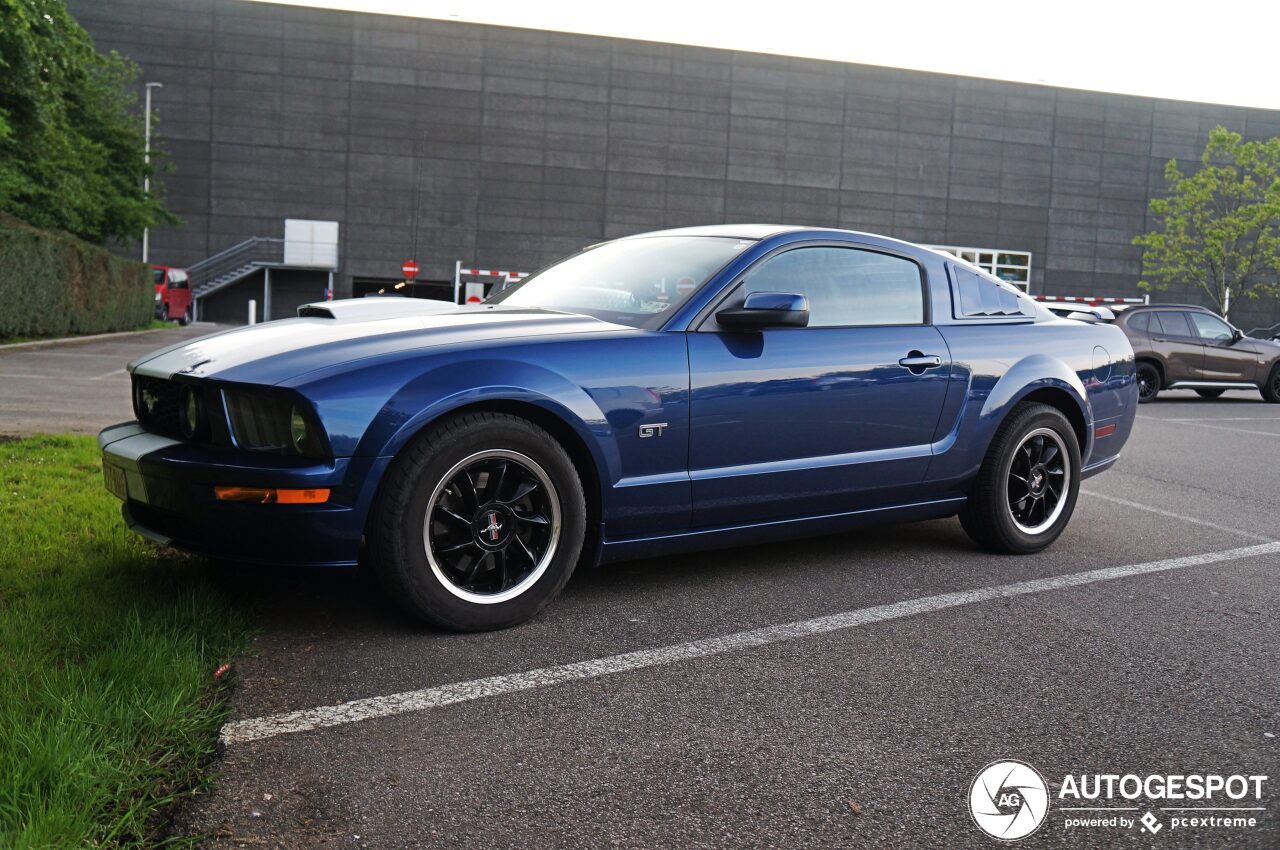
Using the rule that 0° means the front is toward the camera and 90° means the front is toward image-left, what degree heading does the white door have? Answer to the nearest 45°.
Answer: approximately 0°

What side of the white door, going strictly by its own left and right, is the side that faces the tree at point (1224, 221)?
left

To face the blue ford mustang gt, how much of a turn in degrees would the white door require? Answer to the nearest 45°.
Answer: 0° — it already faces it

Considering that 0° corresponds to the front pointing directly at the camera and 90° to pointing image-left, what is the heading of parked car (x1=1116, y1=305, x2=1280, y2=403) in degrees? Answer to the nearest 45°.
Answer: approximately 270°

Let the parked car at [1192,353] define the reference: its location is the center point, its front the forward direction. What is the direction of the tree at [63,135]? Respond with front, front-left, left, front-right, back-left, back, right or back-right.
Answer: back

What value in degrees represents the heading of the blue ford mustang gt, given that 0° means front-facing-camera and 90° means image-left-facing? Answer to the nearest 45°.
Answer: approximately 45°

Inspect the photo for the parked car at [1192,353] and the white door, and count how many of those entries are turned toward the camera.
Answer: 1

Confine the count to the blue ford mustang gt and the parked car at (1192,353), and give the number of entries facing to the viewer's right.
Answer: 1

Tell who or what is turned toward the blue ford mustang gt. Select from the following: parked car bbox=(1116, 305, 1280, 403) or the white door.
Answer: the white door
